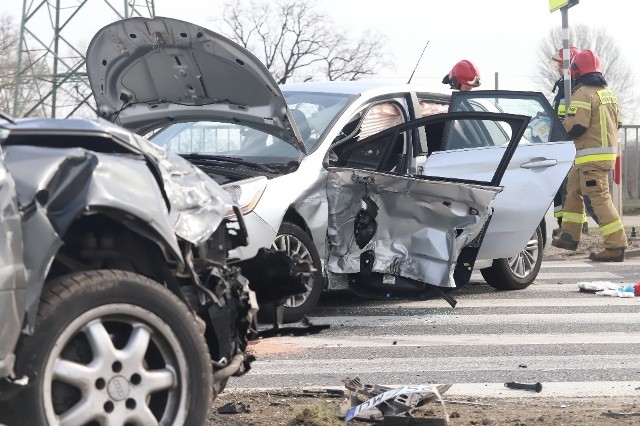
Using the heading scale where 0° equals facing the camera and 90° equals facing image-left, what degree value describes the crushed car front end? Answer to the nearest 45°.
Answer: approximately 270°

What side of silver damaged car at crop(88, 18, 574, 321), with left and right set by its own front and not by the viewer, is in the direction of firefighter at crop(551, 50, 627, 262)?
back

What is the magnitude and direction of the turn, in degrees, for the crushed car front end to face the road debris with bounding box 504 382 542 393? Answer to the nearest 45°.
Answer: approximately 45° to its left

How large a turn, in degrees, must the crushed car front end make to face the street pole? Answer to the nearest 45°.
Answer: approximately 45° to its left

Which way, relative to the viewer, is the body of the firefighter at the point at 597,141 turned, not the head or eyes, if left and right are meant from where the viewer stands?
facing away from the viewer and to the left of the viewer

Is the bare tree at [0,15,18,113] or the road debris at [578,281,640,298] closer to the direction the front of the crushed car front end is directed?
the road debris

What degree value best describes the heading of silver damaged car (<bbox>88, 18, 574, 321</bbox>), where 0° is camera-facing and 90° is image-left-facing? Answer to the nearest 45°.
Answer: approximately 45°

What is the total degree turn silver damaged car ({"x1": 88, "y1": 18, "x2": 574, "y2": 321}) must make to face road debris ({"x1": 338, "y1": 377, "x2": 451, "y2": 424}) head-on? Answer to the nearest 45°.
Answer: approximately 45° to its left

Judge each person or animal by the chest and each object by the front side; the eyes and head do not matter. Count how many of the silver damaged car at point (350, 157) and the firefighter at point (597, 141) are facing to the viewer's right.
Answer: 0

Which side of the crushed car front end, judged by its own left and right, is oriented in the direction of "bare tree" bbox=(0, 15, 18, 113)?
left
